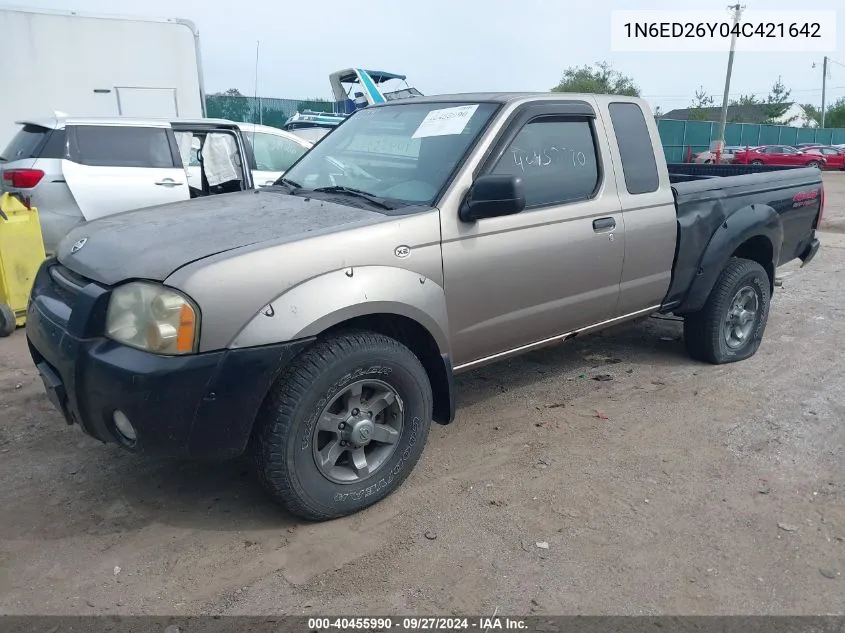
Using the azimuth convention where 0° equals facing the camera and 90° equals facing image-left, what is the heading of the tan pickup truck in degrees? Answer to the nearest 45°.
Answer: approximately 45°

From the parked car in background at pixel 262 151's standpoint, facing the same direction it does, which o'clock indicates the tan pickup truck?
The tan pickup truck is roughly at 3 o'clock from the parked car in background.

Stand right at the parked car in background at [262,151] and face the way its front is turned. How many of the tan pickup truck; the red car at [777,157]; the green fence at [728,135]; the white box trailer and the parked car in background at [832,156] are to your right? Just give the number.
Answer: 1

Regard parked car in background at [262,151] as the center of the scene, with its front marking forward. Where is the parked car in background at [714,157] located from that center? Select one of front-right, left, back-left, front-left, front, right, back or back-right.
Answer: front-left

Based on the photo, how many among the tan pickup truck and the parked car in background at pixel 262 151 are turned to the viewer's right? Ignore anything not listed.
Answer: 1

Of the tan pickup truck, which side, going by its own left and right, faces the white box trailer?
right

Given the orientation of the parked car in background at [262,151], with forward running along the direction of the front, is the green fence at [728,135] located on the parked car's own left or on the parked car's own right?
on the parked car's own left

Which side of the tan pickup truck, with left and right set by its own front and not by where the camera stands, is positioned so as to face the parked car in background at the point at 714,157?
back

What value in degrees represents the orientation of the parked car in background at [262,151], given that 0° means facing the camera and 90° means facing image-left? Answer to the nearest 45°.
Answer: approximately 270°

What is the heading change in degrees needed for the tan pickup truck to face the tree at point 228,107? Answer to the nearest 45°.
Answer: approximately 135° to its right

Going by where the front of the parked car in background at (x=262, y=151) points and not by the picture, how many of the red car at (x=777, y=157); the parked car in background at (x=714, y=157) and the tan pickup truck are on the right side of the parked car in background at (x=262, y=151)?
1

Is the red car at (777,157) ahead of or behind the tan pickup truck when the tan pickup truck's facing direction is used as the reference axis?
behind

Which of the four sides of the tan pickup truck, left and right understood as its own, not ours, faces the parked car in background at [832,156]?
back

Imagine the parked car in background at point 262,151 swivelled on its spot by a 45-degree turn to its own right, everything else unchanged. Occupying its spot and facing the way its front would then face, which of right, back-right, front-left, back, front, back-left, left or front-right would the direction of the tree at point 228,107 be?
back-left

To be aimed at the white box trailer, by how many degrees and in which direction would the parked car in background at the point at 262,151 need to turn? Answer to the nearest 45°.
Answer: approximately 135° to its left
